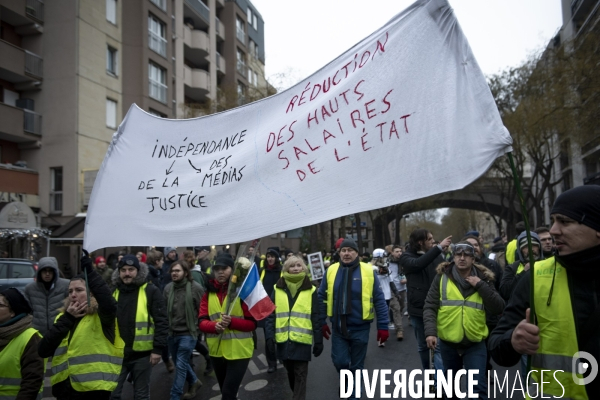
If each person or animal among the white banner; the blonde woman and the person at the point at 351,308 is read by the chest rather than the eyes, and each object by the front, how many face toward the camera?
3

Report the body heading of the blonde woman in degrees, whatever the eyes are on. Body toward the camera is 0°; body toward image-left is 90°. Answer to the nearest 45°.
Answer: approximately 0°

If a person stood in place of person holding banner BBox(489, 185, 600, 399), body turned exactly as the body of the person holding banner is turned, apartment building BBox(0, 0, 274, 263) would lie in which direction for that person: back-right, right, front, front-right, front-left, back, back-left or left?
right

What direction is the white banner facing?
toward the camera

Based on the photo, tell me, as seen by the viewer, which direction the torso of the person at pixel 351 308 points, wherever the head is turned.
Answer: toward the camera

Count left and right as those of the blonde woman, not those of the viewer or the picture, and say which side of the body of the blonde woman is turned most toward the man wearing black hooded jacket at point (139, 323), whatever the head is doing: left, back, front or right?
right

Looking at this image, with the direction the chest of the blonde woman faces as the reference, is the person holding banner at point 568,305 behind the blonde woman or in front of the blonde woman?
in front

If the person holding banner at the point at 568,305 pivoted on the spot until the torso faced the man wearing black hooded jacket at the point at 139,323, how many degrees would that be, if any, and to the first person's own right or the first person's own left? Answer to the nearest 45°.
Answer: approximately 90° to the first person's own right
